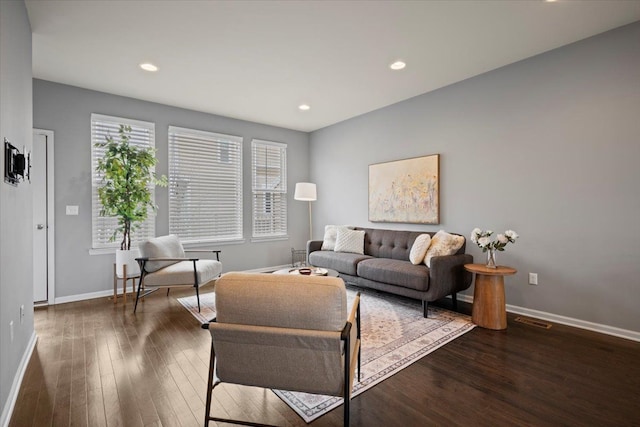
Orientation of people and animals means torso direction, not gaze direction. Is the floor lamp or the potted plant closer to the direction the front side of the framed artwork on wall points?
the potted plant

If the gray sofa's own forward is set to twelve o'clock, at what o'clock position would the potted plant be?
The potted plant is roughly at 1 o'clock from the gray sofa.

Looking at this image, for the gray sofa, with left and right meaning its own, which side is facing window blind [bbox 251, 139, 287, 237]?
right

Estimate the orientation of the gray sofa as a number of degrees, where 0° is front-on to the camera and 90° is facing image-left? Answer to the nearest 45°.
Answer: approximately 45°

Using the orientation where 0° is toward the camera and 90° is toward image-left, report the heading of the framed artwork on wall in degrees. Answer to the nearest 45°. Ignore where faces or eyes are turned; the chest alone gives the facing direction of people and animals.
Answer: approximately 45°

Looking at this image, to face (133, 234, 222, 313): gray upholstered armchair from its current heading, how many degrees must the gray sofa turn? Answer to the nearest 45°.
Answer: approximately 45° to its right
